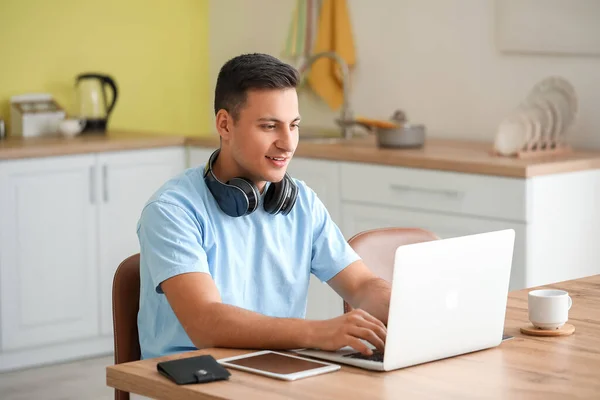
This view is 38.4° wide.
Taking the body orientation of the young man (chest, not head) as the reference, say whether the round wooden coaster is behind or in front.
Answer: in front

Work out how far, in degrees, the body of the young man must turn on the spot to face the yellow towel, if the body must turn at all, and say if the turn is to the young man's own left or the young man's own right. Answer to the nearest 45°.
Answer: approximately 135° to the young man's own left

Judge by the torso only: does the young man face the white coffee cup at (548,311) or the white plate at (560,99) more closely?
the white coffee cup

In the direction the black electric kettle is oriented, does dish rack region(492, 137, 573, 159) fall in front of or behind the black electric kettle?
behind

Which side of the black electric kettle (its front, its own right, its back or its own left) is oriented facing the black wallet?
left

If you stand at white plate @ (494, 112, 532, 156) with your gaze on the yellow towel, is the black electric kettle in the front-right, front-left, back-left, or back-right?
front-left

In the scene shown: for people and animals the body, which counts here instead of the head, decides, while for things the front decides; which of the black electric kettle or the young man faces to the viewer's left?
the black electric kettle

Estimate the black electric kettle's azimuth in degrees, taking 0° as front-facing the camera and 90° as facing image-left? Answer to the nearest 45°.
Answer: approximately 90°

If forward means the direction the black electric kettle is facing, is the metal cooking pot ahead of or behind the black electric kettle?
behind

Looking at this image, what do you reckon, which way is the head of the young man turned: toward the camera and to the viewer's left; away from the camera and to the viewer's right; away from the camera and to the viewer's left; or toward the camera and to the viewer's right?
toward the camera and to the viewer's right

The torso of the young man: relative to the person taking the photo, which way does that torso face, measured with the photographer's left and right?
facing the viewer and to the right of the viewer
